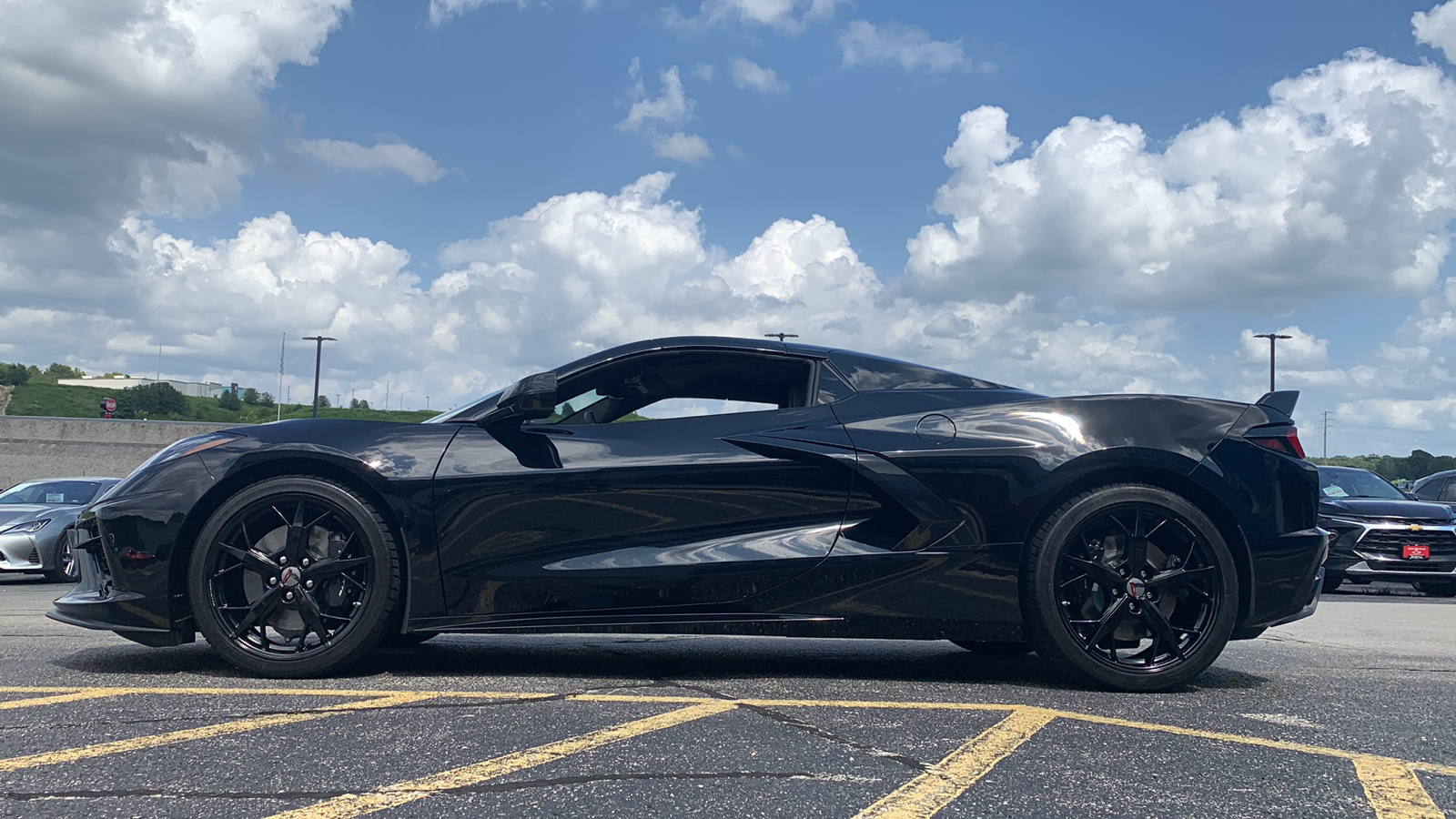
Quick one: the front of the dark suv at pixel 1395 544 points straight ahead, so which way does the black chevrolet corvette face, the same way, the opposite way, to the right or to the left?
to the right

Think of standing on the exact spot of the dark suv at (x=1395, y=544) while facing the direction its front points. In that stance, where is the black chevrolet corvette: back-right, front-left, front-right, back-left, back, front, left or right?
front-right

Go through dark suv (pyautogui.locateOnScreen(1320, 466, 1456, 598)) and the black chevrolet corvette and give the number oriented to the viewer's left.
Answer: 1

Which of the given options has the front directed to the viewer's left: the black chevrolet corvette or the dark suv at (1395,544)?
the black chevrolet corvette

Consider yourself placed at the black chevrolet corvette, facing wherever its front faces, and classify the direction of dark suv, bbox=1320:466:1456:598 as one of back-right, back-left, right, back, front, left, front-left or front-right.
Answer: back-right

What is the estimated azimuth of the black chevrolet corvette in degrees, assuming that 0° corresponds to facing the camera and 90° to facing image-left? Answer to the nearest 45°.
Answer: approximately 90°
